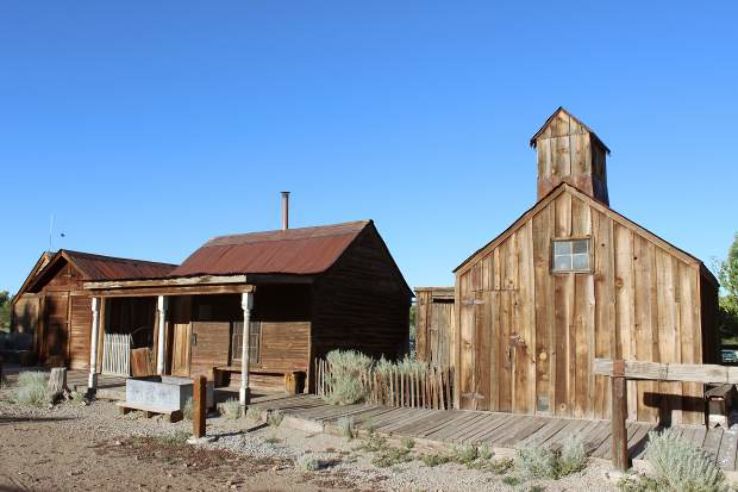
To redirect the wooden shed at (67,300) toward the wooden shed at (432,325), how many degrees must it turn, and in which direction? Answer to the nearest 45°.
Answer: approximately 90° to its left

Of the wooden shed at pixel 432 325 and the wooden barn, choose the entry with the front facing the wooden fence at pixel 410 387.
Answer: the wooden shed

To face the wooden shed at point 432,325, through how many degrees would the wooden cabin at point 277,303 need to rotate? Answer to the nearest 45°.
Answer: approximately 135° to its left

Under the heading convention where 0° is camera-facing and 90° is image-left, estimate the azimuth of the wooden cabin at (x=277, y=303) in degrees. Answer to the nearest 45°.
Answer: approximately 45°

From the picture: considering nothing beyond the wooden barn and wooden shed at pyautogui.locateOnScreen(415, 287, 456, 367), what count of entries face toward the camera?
2

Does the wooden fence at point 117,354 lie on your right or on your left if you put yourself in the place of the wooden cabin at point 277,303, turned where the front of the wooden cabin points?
on your right

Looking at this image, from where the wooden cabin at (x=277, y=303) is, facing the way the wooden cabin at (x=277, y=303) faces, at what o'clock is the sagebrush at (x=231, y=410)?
The sagebrush is roughly at 11 o'clock from the wooden cabin.

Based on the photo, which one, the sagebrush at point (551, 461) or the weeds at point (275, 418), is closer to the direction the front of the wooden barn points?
the sagebrush

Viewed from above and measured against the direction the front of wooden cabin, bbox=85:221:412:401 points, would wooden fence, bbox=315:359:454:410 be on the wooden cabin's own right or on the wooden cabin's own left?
on the wooden cabin's own left

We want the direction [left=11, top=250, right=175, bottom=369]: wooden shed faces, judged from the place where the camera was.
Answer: facing the viewer and to the left of the viewer
